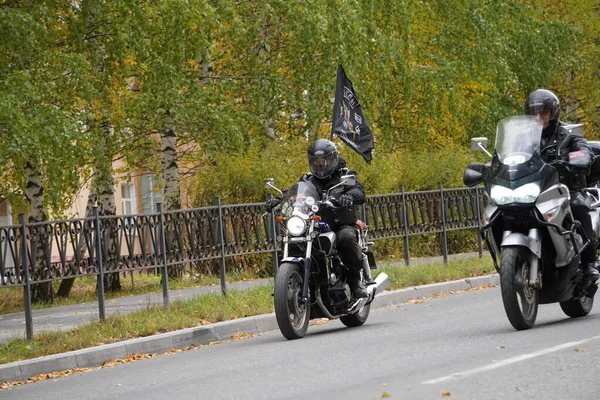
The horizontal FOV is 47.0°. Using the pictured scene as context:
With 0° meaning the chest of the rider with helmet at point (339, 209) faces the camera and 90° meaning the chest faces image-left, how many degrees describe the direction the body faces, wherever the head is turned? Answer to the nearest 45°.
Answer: approximately 45°

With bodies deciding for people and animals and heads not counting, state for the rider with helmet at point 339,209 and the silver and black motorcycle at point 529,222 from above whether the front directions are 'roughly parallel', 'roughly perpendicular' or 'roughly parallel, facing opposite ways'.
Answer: roughly parallel

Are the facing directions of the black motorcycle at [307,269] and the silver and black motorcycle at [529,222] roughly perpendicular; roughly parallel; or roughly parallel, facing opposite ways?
roughly parallel

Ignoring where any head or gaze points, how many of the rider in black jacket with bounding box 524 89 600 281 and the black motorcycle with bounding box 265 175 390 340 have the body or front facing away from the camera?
0

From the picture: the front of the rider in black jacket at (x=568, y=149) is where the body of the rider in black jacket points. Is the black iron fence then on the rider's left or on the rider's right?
on the rider's right

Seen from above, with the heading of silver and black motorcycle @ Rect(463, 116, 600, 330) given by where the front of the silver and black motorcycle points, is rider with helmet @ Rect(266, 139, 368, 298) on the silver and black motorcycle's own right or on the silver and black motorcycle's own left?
on the silver and black motorcycle's own right

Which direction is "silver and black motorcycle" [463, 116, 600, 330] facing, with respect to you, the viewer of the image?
facing the viewer and to the left of the viewer

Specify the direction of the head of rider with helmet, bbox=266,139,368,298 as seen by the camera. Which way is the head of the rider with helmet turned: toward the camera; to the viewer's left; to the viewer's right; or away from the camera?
toward the camera
